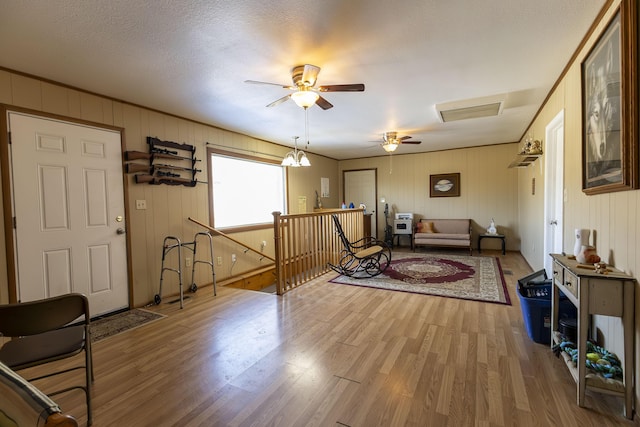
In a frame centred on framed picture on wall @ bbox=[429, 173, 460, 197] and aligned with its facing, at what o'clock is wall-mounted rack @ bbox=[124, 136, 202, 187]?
The wall-mounted rack is roughly at 1 o'clock from the framed picture on wall.

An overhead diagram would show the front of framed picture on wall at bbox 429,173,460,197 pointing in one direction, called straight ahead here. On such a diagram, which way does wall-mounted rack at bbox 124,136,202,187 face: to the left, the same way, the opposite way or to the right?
to the left

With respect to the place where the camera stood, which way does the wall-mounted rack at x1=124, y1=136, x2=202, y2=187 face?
facing the viewer and to the right of the viewer

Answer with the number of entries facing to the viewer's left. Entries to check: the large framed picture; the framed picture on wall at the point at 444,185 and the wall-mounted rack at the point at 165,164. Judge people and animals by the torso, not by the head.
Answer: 1

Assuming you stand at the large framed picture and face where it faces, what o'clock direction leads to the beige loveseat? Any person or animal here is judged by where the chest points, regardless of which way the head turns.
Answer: The beige loveseat is roughly at 2 o'clock from the large framed picture.

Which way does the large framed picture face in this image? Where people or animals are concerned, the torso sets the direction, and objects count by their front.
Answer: to the viewer's left

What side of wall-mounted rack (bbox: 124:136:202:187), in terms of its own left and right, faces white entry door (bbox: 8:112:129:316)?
right

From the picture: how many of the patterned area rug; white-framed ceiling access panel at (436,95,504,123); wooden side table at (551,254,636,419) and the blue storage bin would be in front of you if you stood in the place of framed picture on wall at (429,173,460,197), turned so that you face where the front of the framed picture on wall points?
4

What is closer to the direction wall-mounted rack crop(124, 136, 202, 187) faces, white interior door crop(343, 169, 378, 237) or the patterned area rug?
the patterned area rug

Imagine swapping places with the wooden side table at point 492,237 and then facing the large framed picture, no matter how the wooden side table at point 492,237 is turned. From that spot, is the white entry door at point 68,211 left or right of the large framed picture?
right

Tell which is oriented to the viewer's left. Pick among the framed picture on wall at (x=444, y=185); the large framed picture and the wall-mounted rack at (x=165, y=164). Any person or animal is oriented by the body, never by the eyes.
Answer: the large framed picture

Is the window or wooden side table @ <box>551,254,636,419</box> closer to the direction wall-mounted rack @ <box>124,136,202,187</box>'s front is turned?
the wooden side table

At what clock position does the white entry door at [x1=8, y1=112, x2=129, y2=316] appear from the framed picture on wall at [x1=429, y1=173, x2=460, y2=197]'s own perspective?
The white entry door is roughly at 1 o'clock from the framed picture on wall.

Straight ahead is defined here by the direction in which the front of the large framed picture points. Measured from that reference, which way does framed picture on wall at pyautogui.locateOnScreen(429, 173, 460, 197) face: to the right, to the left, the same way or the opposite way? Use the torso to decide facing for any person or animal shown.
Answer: to the left

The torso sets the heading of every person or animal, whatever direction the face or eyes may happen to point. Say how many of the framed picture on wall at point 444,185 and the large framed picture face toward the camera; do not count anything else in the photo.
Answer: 1
